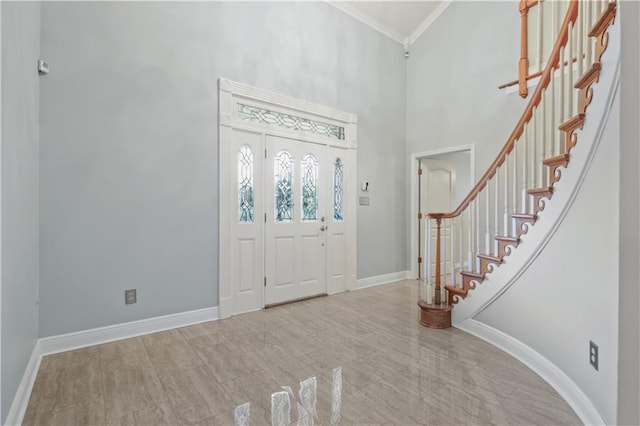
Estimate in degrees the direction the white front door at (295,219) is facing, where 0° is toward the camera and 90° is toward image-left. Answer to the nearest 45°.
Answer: approximately 315°

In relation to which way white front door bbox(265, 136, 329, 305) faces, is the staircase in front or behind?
in front
